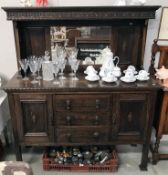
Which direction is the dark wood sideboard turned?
toward the camera
